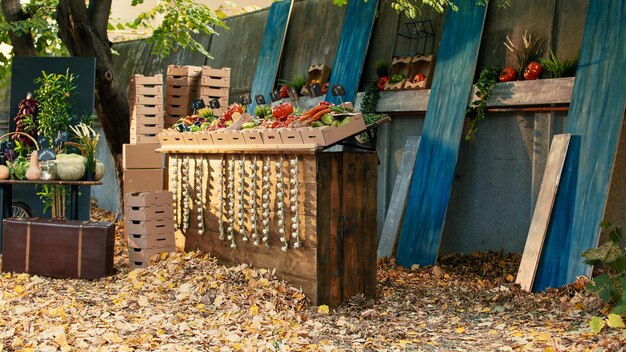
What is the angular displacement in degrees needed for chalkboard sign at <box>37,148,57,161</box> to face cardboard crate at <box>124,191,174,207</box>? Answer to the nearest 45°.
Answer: approximately 45° to its left

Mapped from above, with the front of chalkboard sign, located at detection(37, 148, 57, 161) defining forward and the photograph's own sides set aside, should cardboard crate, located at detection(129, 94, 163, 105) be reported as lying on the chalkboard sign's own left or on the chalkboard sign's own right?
on the chalkboard sign's own left

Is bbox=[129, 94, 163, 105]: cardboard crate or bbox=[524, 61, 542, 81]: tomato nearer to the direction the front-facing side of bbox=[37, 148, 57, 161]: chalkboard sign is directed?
the tomato

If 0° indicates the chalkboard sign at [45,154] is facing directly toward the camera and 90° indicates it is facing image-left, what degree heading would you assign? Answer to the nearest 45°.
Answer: approximately 0°

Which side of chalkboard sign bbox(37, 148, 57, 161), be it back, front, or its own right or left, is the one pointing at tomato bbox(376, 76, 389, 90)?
left

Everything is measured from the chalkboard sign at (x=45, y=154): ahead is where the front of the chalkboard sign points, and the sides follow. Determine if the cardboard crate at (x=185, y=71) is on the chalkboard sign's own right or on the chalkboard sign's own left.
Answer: on the chalkboard sign's own left

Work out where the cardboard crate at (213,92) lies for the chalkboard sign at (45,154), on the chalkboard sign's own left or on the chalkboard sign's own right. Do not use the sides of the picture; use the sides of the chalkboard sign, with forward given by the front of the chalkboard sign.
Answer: on the chalkboard sign's own left

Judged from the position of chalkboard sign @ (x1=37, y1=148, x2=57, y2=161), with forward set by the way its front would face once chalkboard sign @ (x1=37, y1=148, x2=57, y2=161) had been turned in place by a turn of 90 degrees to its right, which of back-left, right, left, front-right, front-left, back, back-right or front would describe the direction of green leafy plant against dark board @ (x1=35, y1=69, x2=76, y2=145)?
right

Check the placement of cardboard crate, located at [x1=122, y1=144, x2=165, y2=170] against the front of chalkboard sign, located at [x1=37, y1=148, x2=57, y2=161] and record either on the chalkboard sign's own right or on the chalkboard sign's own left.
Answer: on the chalkboard sign's own left

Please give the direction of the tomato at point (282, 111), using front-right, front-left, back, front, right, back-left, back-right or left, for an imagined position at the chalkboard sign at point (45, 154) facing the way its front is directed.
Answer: front-left

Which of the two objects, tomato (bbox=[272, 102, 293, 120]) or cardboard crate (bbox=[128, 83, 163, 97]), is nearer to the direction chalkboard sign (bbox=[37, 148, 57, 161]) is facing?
the tomato

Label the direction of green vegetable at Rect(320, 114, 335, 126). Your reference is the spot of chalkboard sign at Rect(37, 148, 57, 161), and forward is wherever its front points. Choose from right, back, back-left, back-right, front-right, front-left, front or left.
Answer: front-left
